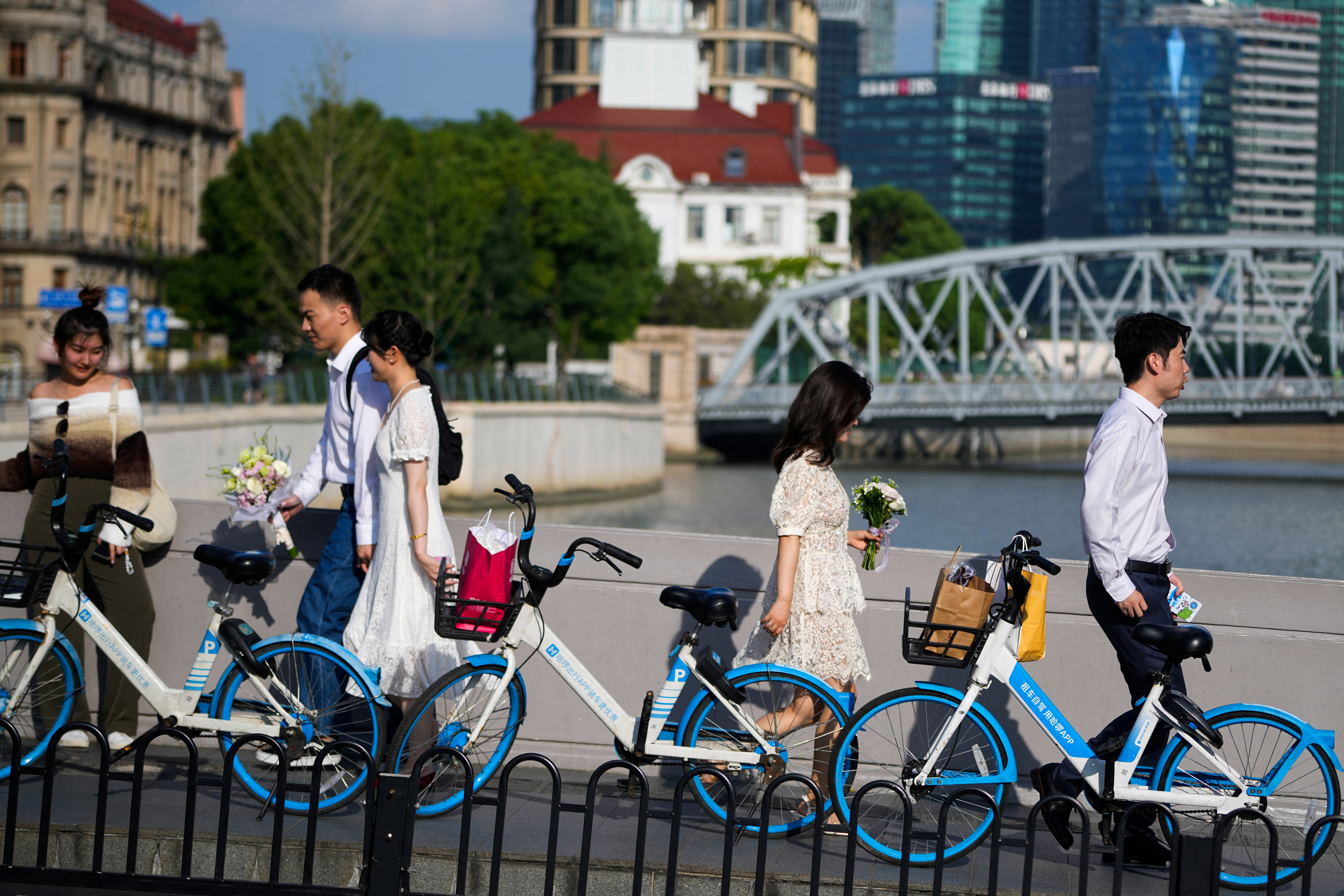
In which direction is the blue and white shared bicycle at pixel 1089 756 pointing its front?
to the viewer's left

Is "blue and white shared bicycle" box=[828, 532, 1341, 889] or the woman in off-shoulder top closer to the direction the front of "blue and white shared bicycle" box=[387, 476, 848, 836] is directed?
the woman in off-shoulder top

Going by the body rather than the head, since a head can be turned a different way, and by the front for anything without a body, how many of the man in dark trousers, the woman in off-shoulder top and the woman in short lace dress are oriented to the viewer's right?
2

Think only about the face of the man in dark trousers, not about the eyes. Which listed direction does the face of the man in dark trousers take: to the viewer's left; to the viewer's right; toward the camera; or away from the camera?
to the viewer's right

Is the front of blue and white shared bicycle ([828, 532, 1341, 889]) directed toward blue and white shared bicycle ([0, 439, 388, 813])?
yes

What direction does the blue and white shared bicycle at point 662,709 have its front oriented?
to the viewer's left
